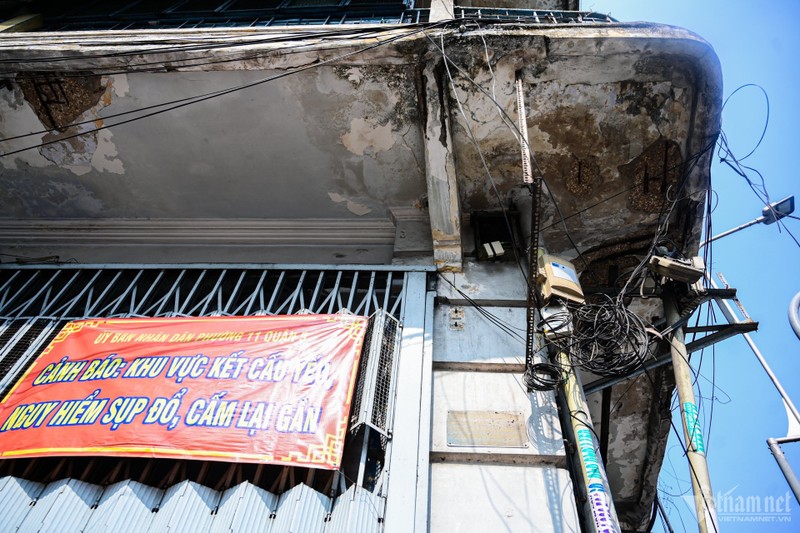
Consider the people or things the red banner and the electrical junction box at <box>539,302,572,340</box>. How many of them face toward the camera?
2

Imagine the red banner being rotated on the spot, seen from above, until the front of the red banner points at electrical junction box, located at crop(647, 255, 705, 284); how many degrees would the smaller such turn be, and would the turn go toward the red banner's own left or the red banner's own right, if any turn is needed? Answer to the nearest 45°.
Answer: approximately 45° to the red banner's own left

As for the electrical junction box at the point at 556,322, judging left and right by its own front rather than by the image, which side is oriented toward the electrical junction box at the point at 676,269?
left

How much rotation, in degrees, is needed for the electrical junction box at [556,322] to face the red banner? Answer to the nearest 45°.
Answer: approximately 90° to its right

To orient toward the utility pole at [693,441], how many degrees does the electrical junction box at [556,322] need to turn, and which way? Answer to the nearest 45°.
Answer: approximately 135° to its left

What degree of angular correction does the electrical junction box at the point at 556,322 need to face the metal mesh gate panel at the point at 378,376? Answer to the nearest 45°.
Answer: approximately 90° to its right

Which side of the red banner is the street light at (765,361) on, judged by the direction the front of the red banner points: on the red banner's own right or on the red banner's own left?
on the red banner's own left

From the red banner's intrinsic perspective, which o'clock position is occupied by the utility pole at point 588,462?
The utility pole is roughly at 10 o'clock from the red banner.

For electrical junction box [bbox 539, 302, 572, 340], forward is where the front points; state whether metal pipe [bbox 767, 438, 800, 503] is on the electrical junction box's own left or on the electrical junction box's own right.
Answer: on the electrical junction box's own left

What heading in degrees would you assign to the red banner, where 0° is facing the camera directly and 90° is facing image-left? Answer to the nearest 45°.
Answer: approximately 0°
